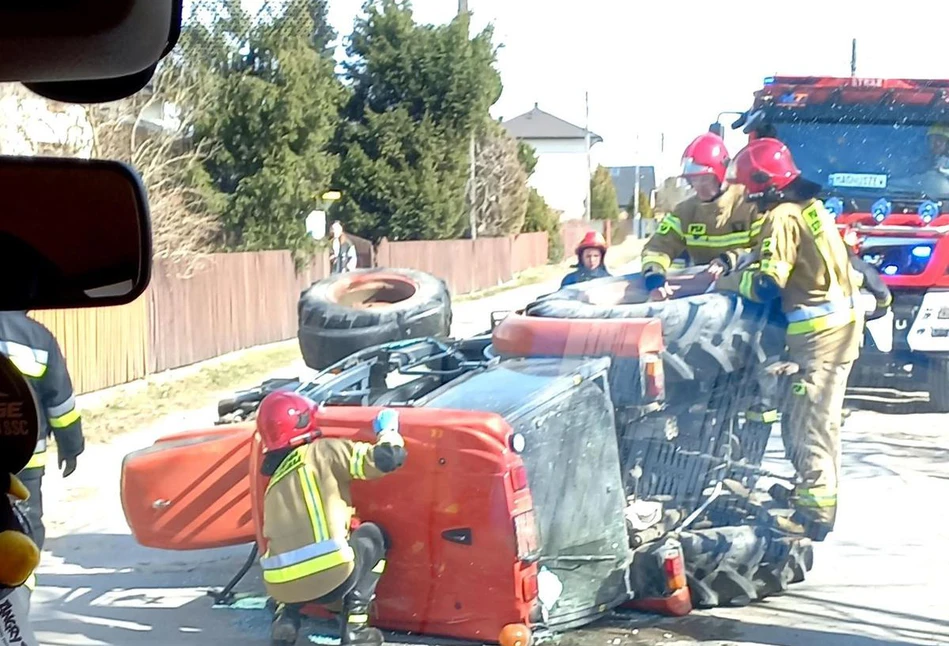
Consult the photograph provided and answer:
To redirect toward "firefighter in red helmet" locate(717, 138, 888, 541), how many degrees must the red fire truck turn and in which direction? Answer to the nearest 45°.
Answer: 0° — it already faces them

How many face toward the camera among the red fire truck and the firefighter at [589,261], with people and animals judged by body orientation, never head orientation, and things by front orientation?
2

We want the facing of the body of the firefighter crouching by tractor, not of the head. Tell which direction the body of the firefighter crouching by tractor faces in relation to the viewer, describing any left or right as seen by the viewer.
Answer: facing away from the viewer and to the right of the viewer

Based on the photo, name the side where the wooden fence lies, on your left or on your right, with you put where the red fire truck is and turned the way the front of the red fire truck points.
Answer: on your right
